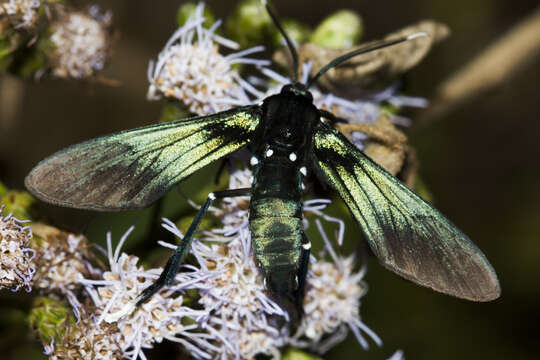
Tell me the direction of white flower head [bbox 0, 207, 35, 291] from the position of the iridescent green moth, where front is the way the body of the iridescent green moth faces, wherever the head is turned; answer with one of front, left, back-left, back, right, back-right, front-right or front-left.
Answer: left

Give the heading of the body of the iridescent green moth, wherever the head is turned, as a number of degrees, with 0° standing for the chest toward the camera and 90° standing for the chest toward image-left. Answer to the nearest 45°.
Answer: approximately 180°

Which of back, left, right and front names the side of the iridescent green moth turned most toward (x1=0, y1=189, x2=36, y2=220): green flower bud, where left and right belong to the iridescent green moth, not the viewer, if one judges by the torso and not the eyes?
left
